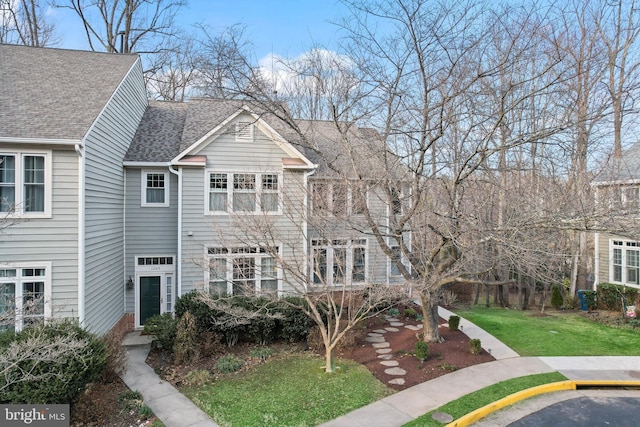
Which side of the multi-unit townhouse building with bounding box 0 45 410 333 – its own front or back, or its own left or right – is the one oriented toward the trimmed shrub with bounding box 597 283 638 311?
left

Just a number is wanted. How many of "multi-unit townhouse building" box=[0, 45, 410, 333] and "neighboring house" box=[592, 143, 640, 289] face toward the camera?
2

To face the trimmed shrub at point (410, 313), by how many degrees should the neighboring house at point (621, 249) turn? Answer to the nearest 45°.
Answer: approximately 45° to its right

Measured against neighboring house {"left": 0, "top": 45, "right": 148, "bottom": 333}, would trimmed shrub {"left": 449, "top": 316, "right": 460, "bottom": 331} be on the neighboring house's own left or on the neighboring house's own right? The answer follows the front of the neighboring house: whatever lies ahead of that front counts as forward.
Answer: on the neighboring house's own left

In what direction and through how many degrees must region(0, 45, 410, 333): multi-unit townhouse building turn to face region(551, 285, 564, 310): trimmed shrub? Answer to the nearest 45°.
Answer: approximately 90° to its left

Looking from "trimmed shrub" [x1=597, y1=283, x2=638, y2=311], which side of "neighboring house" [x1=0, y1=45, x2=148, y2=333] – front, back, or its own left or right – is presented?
left

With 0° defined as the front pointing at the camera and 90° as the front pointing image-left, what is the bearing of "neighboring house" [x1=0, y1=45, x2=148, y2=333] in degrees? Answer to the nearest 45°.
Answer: approximately 0°

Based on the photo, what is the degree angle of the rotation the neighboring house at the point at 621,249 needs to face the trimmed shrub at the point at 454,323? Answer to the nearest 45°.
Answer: approximately 45° to its right
